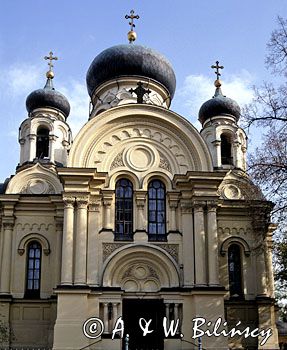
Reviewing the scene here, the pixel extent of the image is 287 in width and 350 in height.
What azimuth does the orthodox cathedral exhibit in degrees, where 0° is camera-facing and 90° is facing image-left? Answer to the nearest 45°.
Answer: approximately 0°
